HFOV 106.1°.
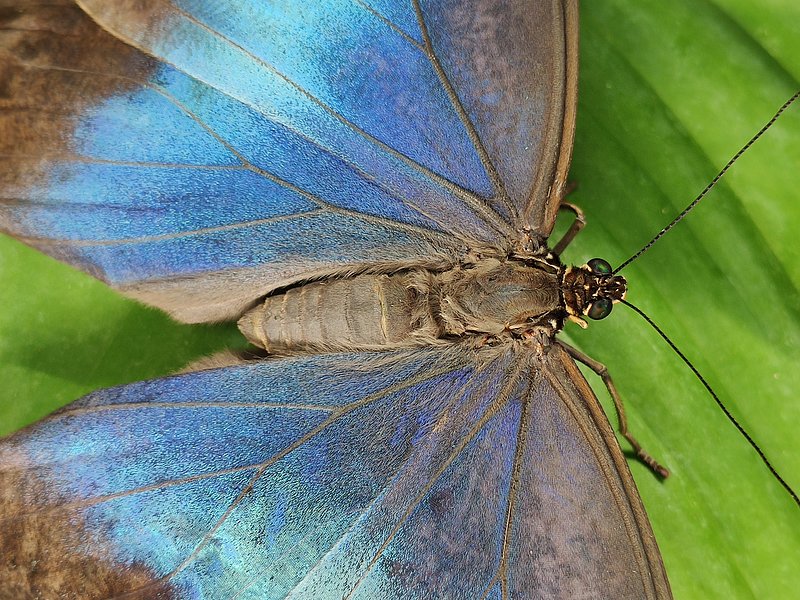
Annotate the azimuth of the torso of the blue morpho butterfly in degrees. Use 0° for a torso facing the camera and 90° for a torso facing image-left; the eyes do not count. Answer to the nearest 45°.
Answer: approximately 270°
